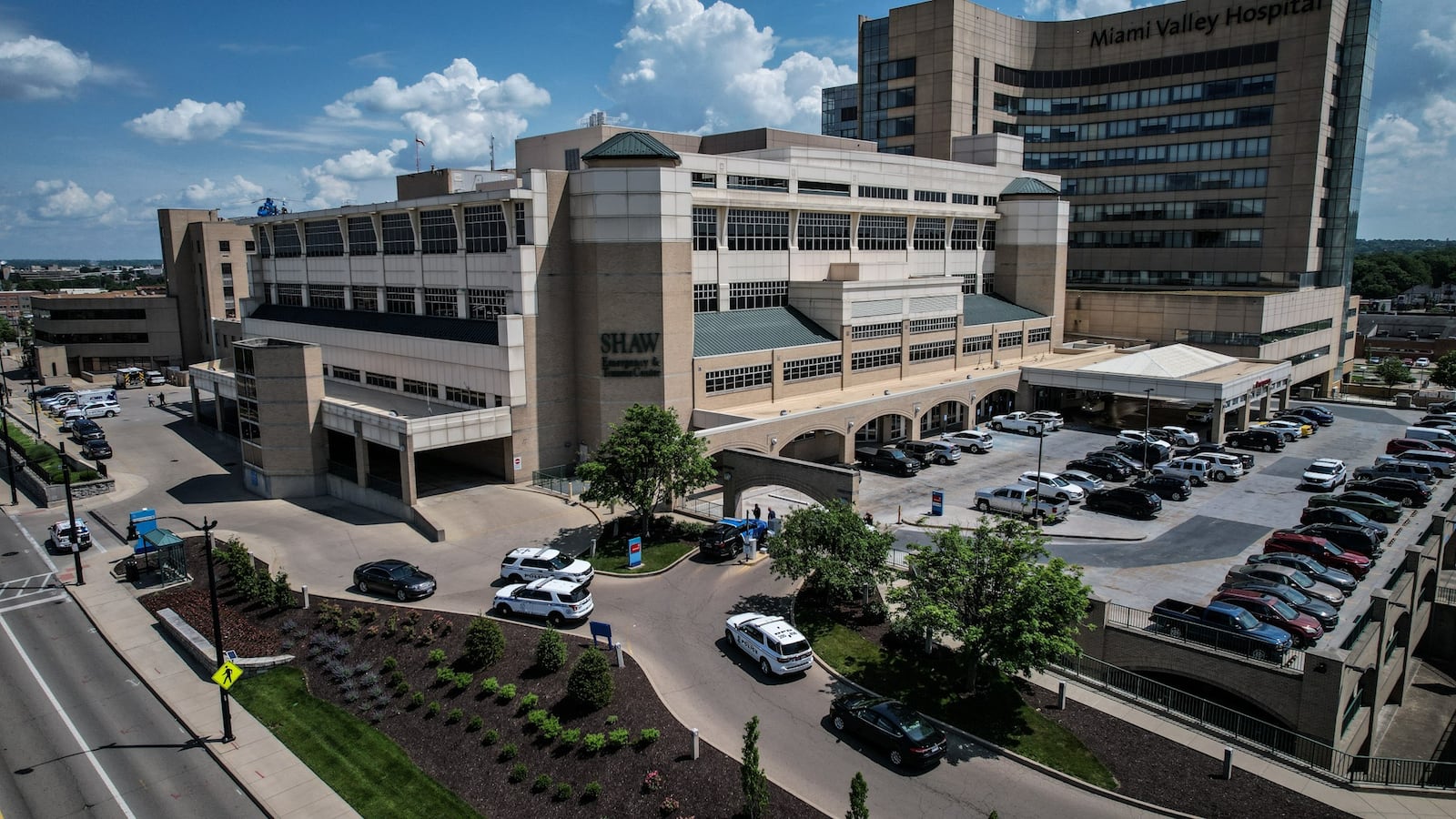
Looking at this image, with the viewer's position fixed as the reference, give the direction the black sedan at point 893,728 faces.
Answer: facing away from the viewer and to the left of the viewer

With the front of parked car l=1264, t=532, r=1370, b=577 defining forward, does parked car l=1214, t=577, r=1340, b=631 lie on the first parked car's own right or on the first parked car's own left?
on the first parked car's own right

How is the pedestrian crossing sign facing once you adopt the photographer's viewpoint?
facing the viewer

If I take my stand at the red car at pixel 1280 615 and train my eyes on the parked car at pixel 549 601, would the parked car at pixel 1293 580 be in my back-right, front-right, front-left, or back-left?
back-right

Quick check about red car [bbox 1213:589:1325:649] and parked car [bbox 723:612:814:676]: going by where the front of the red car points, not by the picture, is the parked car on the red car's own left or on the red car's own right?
on the red car's own right

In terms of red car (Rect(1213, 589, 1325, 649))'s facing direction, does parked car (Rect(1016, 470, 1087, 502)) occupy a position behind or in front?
behind

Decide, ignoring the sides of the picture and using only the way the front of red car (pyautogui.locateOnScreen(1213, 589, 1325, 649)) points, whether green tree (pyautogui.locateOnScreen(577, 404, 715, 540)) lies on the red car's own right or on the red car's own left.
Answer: on the red car's own right

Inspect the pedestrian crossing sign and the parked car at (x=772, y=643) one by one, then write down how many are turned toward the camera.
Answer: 1

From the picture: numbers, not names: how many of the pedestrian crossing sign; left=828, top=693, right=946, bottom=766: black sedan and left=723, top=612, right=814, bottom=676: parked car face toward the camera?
1

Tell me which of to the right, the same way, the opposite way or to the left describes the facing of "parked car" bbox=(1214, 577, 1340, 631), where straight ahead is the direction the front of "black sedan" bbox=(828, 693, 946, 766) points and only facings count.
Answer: the opposite way

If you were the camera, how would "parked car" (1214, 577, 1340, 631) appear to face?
facing the viewer and to the right of the viewer
